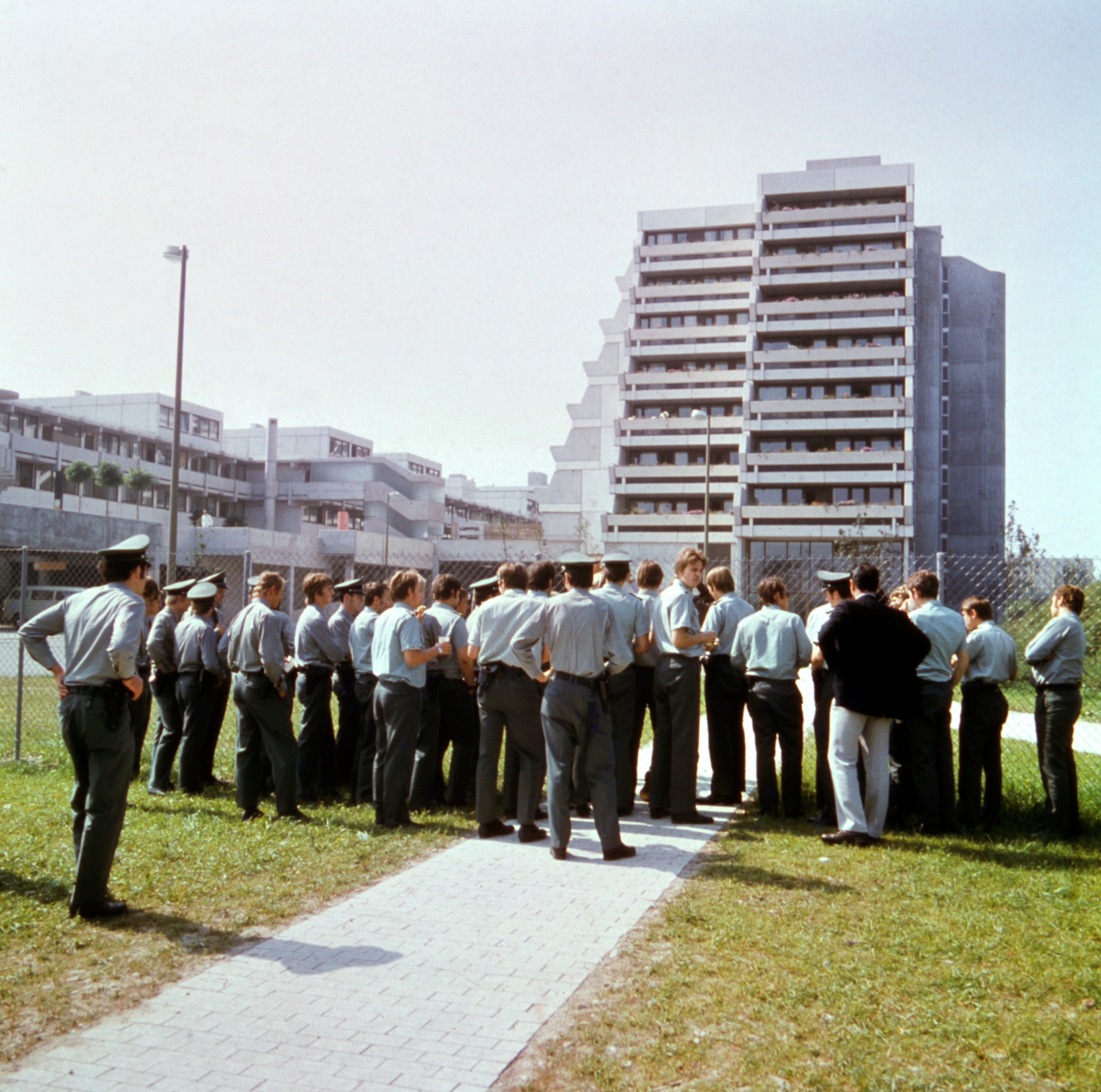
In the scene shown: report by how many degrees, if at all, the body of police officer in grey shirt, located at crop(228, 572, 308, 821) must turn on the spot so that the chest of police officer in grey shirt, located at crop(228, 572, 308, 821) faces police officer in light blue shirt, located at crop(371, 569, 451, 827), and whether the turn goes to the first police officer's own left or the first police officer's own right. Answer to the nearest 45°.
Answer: approximately 90° to the first police officer's own right

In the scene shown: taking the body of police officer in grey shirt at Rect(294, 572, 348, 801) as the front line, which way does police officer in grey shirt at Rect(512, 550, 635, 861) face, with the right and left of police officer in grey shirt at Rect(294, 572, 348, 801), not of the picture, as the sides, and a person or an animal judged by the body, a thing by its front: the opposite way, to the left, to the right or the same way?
to the left

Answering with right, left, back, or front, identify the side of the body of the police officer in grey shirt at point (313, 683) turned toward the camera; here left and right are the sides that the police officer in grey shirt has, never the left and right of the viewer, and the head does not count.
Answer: right

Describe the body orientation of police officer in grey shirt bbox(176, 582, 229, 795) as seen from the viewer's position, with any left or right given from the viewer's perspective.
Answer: facing away from the viewer and to the right of the viewer

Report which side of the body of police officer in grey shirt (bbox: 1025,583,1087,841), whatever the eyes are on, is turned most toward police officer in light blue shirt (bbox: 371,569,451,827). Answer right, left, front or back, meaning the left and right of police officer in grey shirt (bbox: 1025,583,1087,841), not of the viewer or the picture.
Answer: front

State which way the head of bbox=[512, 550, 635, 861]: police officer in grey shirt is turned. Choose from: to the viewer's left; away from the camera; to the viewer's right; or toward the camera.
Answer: away from the camera

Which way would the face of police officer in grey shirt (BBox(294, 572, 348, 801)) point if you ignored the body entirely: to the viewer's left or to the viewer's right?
to the viewer's right

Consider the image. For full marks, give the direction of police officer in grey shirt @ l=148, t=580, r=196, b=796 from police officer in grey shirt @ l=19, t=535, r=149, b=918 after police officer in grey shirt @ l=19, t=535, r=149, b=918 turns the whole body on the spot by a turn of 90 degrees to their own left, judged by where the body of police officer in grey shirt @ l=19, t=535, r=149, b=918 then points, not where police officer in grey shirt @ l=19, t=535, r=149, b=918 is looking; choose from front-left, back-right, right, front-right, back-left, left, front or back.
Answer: front-right

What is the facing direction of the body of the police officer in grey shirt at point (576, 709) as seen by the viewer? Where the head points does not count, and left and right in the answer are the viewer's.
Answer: facing away from the viewer

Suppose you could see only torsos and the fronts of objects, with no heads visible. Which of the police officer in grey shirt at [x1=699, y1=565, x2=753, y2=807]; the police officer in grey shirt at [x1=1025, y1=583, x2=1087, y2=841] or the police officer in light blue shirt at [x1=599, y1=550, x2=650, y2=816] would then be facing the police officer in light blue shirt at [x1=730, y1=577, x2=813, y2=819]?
the police officer in grey shirt at [x1=1025, y1=583, x2=1087, y2=841]

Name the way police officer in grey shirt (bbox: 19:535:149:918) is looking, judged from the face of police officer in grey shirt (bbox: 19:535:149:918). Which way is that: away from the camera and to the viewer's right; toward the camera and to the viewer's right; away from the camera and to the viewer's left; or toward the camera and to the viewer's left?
away from the camera and to the viewer's right

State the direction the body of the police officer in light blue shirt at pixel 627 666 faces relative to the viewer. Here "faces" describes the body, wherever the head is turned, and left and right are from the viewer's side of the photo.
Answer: facing away from the viewer

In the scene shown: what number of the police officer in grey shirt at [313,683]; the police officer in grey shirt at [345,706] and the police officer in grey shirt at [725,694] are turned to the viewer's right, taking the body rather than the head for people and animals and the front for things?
2

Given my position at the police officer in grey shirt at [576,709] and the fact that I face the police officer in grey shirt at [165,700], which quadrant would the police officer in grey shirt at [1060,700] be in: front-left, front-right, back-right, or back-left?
back-right

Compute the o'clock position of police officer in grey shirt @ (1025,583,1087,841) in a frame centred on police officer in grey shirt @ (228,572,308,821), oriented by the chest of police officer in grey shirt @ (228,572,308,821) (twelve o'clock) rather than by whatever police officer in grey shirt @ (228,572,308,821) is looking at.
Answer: police officer in grey shirt @ (1025,583,1087,841) is roughly at 2 o'clock from police officer in grey shirt @ (228,572,308,821).

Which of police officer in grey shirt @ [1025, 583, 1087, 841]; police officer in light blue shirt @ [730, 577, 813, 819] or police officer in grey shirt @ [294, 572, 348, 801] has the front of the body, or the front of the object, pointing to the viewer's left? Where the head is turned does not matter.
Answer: police officer in grey shirt @ [1025, 583, 1087, 841]

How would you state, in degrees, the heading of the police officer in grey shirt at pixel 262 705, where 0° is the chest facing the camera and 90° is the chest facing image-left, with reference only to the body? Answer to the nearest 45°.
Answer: approximately 225°

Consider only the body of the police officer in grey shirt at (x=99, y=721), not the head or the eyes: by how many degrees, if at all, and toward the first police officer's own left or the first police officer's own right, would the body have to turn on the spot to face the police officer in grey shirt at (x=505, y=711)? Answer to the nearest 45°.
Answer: approximately 45° to the first police officer's own right

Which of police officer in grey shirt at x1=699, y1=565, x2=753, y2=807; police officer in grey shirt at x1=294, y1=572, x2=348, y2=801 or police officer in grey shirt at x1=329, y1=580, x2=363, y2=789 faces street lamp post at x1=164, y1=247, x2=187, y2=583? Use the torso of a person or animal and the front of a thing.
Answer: police officer in grey shirt at x1=699, y1=565, x2=753, y2=807
